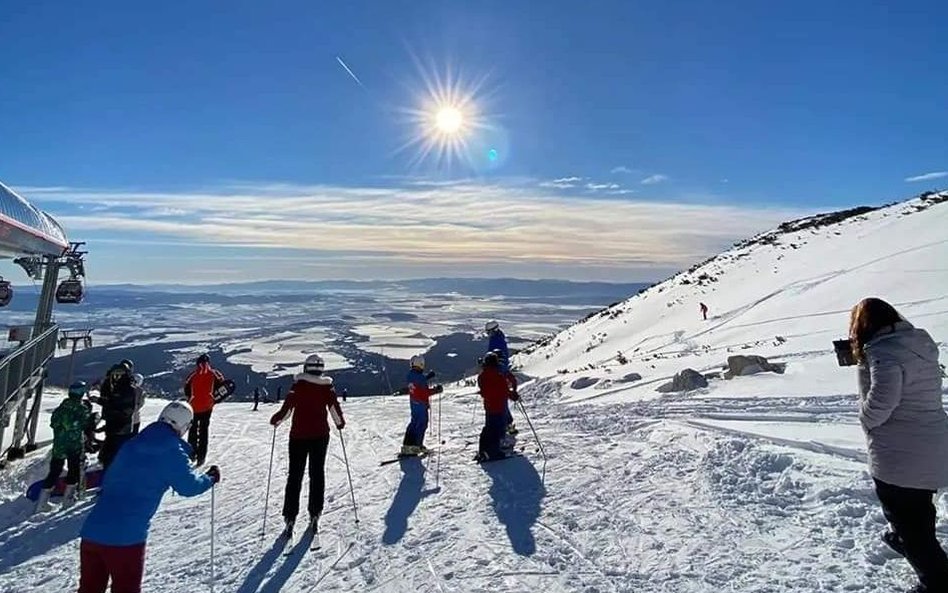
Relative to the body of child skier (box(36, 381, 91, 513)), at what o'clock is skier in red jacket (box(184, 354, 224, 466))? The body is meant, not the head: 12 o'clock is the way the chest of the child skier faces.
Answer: The skier in red jacket is roughly at 1 o'clock from the child skier.

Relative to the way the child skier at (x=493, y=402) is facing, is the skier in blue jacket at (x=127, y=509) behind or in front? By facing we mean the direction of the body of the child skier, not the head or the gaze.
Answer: behind

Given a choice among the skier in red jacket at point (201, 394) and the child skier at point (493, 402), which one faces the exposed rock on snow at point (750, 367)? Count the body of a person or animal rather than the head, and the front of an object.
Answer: the child skier

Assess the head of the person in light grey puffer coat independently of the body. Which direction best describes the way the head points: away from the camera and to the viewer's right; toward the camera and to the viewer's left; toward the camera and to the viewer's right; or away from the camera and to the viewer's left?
away from the camera and to the viewer's left

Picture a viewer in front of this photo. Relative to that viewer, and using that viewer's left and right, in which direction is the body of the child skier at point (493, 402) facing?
facing away from the viewer and to the right of the viewer

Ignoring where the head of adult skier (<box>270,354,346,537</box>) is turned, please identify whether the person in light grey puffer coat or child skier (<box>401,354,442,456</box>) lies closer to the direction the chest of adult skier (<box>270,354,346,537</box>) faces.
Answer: the child skier

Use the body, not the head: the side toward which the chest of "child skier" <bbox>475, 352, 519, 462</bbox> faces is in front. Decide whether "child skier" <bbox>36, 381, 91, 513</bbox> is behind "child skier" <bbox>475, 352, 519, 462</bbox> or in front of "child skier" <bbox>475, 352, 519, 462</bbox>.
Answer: behind

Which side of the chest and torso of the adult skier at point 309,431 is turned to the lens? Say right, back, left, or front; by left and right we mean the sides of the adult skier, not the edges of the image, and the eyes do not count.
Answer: back

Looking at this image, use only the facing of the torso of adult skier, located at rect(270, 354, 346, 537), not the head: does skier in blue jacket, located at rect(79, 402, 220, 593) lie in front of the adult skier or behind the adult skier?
behind

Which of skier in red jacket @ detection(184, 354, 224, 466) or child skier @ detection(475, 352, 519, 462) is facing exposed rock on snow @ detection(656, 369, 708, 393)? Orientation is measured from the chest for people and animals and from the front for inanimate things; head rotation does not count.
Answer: the child skier

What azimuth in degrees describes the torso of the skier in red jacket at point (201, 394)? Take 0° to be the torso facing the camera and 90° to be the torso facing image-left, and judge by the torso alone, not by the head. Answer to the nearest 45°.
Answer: approximately 180°

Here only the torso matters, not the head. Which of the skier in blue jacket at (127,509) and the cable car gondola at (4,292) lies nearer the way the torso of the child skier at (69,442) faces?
the cable car gondola

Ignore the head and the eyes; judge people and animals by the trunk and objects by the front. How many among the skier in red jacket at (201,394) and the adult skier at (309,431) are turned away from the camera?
2

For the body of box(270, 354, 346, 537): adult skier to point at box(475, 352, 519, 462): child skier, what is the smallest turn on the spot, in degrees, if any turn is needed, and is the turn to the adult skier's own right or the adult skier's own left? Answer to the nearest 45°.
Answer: approximately 45° to the adult skier's own right
